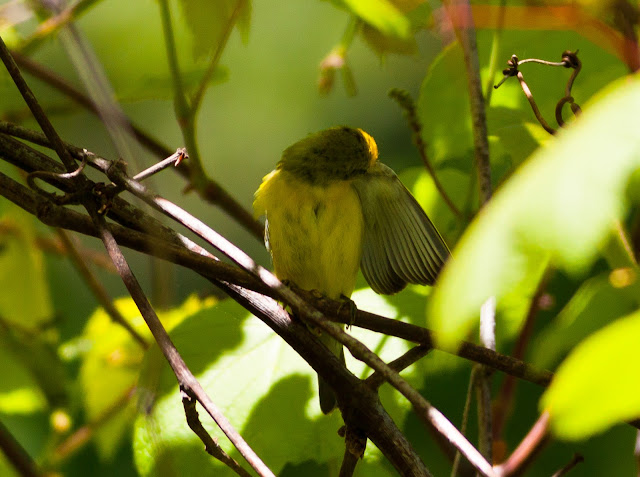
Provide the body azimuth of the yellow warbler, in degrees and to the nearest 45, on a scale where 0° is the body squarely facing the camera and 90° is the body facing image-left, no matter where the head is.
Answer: approximately 0°

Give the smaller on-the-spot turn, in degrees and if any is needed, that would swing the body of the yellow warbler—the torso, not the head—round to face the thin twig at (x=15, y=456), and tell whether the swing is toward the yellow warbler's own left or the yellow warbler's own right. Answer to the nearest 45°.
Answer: approximately 45° to the yellow warbler's own right

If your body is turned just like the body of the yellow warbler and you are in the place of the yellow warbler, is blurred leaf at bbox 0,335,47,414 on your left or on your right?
on your right
